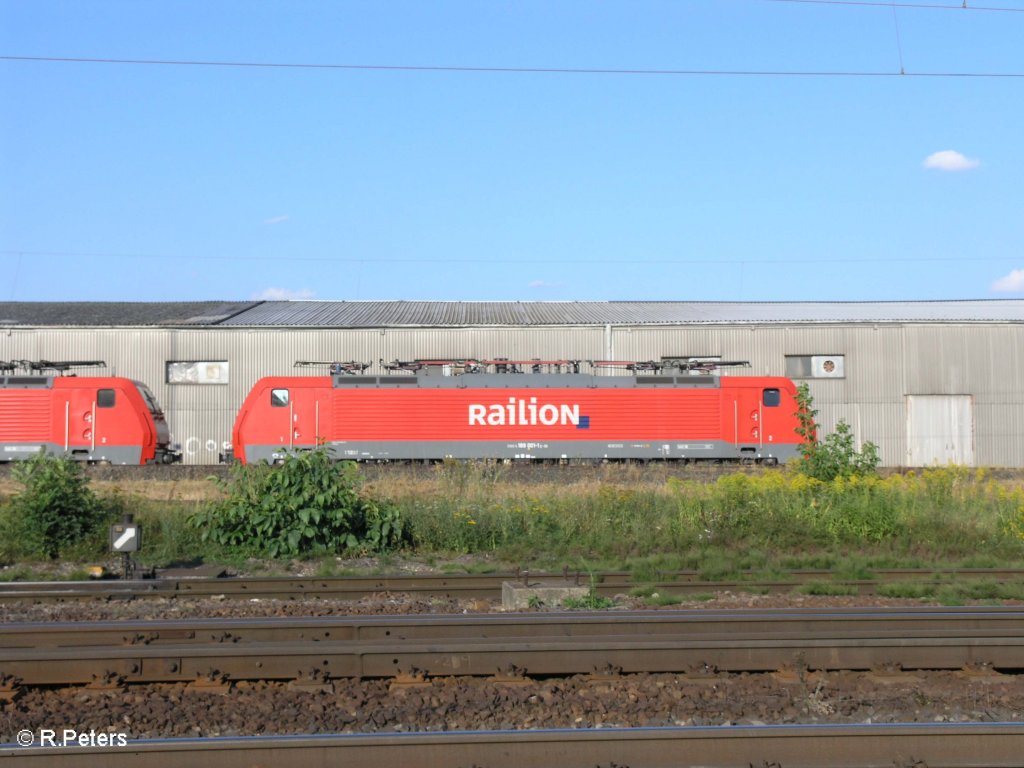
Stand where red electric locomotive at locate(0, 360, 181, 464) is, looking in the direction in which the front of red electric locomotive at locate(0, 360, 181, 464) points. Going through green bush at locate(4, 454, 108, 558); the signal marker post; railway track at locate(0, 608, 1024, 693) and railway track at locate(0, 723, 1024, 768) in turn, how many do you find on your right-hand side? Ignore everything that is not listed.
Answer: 4

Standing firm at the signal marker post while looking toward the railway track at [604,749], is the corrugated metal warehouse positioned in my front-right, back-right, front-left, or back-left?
back-left

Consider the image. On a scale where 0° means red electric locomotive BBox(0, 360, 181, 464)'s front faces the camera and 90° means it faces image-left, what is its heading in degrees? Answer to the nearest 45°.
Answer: approximately 270°

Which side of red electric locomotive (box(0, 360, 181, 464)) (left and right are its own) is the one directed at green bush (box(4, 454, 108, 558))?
right

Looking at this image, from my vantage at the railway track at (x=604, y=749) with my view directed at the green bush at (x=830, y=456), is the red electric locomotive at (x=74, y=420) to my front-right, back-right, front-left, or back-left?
front-left

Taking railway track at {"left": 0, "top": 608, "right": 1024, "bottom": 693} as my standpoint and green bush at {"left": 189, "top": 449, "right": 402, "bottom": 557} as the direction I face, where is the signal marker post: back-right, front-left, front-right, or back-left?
front-left

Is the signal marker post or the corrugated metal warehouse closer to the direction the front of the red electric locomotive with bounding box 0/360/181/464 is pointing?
the corrugated metal warehouse

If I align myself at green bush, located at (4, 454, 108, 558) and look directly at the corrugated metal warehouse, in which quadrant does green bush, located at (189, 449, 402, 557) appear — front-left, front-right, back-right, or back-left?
front-right

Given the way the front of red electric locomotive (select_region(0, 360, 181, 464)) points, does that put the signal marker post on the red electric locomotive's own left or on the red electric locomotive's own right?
on the red electric locomotive's own right

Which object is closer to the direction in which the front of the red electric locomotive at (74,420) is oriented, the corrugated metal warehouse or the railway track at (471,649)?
the corrugated metal warehouse

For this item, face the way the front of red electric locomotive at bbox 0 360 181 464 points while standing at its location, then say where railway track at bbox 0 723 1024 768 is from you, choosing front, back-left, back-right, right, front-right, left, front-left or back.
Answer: right

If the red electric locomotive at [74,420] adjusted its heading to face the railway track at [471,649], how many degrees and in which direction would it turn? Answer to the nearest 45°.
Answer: approximately 90° to its right

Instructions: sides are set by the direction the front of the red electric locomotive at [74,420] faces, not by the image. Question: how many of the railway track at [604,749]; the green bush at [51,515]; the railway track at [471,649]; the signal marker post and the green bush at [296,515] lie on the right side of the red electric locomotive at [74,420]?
5
